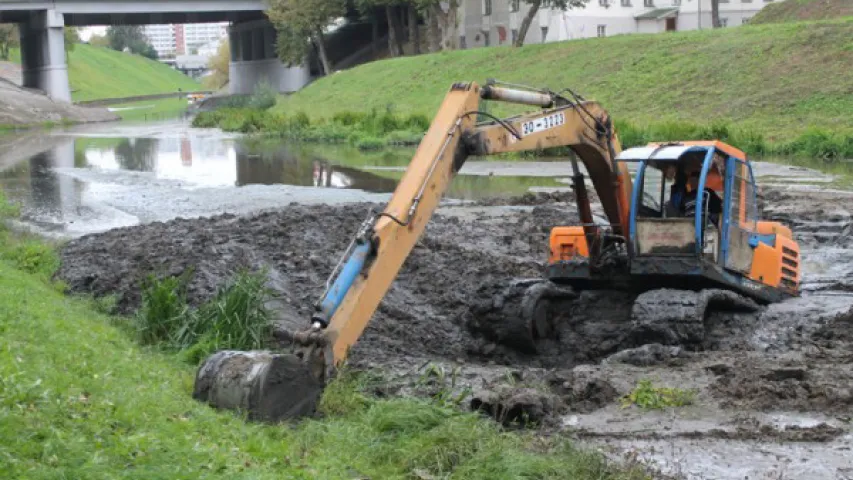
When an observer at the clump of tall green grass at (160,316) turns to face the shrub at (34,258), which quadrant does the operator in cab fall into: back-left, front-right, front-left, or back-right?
back-right

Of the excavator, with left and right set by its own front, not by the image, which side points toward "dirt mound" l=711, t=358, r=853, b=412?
left

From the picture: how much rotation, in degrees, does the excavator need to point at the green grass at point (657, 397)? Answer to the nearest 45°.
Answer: approximately 45° to its left

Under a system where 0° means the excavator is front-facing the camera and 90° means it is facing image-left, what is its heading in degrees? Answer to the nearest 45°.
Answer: approximately 45°
